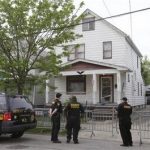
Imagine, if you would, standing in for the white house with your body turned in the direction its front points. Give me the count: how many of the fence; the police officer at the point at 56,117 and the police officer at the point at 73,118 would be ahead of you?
3

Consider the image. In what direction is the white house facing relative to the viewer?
toward the camera

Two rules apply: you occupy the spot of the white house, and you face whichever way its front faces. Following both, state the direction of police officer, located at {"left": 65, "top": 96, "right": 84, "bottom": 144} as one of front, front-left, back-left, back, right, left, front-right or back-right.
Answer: front

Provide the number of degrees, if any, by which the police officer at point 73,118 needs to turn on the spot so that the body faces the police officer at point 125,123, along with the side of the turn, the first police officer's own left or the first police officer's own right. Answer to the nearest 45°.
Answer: approximately 90° to the first police officer's own right

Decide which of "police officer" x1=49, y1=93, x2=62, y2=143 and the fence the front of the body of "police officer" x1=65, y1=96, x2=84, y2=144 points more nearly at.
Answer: the fence

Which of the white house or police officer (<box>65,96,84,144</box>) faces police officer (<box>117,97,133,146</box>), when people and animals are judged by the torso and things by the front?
the white house

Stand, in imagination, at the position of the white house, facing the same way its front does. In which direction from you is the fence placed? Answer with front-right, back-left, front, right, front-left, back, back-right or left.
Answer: front

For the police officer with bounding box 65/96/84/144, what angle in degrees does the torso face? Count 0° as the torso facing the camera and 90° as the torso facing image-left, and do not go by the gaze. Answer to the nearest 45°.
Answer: approximately 180°

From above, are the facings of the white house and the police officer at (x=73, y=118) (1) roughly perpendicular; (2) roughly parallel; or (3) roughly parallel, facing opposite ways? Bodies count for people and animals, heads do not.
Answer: roughly parallel, facing opposite ways

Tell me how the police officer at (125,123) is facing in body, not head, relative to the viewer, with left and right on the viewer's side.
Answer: facing away from the viewer and to the left of the viewer

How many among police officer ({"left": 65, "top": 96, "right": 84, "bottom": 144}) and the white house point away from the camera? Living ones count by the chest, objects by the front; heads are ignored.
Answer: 1

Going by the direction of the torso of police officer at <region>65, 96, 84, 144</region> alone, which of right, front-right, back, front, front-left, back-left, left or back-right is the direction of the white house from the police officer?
front

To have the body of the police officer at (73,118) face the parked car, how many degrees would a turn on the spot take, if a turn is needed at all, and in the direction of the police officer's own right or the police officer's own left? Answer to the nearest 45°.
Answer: approximately 90° to the police officer's own left

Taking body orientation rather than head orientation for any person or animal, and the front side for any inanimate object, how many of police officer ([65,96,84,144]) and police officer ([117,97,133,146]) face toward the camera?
0
